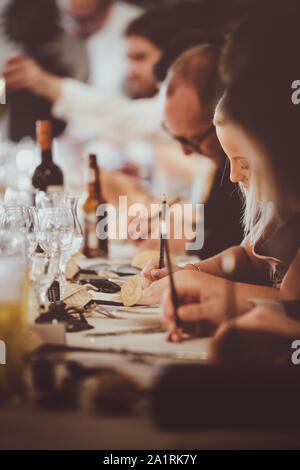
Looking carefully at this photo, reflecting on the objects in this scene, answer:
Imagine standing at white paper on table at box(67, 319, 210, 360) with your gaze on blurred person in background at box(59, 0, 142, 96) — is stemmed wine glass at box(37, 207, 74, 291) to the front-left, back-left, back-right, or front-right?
front-left

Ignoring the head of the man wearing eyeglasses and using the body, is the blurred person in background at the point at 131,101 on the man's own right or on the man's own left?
on the man's own right

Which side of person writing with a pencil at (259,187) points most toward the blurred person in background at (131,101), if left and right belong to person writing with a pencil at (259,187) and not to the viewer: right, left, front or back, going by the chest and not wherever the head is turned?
right

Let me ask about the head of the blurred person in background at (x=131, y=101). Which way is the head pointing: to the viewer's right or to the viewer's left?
to the viewer's left

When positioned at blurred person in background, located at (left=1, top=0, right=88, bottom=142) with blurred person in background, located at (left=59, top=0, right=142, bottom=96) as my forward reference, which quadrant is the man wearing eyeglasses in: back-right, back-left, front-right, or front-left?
front-right

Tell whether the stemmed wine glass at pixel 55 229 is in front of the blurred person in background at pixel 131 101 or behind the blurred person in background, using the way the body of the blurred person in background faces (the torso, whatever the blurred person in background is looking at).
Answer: in front

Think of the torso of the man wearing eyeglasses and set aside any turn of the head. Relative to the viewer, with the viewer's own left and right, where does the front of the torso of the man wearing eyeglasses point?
facing the viewer and to the left of the viewer

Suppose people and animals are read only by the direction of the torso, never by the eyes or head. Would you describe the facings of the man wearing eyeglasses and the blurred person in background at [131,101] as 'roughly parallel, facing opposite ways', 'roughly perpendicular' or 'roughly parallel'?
roughly parallel
